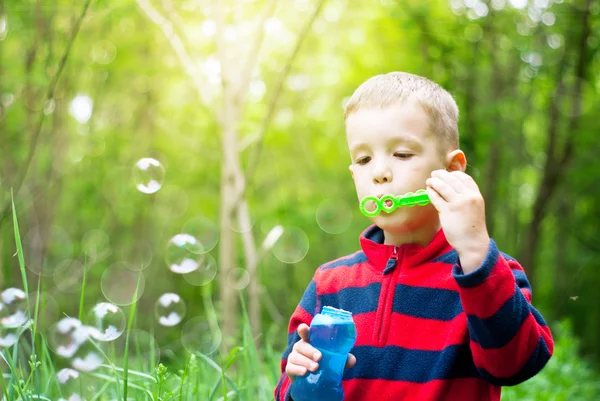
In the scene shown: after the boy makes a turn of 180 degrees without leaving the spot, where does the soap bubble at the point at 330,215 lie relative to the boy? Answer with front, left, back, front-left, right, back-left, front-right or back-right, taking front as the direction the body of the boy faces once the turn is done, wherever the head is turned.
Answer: front-left

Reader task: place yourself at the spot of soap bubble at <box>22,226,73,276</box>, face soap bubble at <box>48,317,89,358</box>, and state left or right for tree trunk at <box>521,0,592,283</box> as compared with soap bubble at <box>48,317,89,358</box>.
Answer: left

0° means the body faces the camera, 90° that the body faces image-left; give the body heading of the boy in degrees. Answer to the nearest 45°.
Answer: approximately 45°

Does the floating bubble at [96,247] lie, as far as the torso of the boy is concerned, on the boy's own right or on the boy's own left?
on the boy's own right

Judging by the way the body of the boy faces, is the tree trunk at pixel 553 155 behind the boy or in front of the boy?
behind

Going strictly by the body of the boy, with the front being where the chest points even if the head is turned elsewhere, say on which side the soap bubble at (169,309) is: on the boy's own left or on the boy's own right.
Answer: on the boy's own right

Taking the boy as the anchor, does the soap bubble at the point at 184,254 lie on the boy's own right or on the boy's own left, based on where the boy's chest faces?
on the boy's own right

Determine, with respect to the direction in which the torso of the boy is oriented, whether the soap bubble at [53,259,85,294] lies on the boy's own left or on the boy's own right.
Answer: on the boy's own right

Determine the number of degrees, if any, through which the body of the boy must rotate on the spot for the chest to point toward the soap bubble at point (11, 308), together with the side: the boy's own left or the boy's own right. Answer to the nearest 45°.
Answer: approximately 90° to the boy's own right
